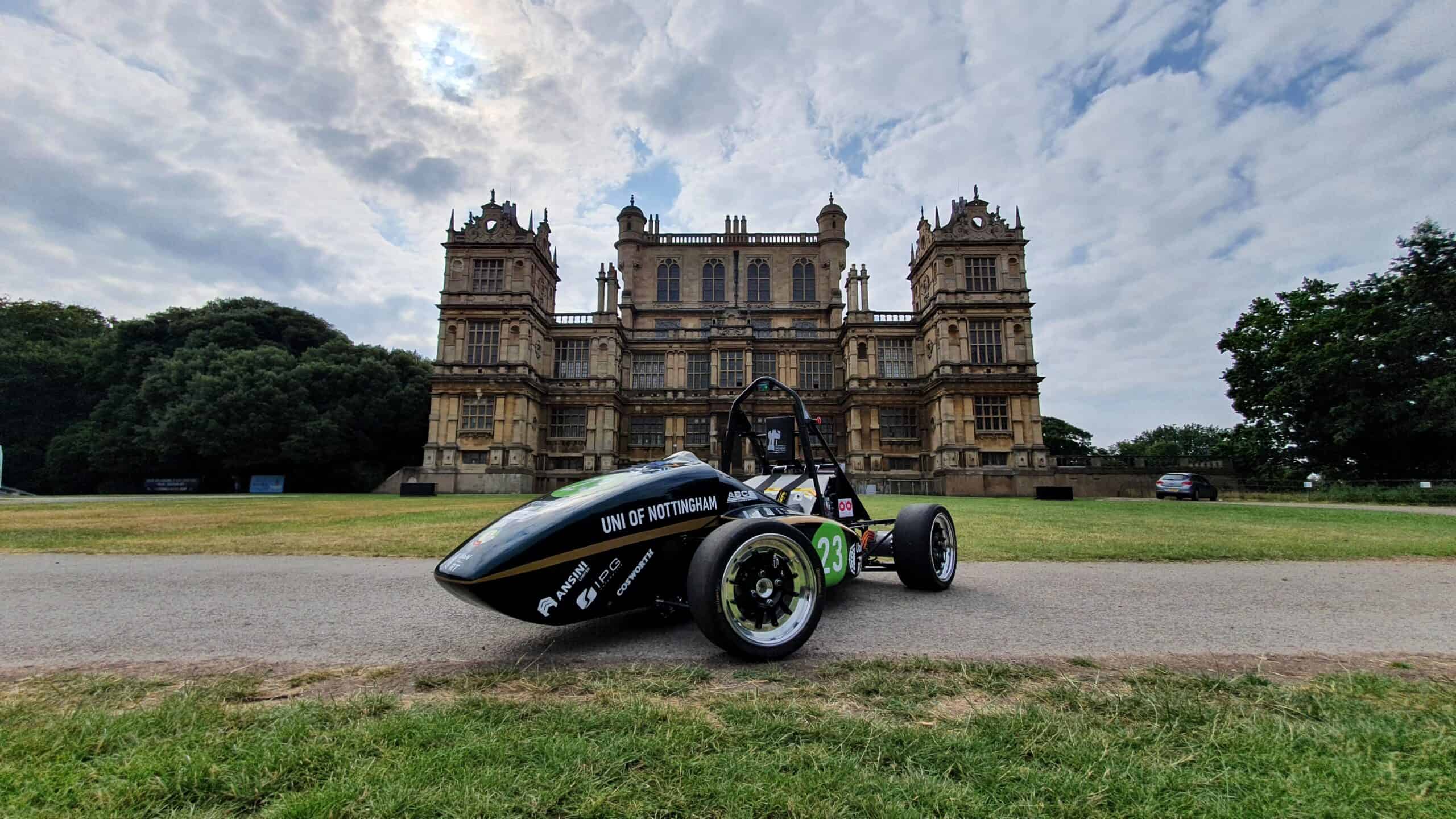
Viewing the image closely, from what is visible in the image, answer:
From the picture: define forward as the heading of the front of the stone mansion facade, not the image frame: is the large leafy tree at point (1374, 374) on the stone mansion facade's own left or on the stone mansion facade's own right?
on the stone mansion facade's own left

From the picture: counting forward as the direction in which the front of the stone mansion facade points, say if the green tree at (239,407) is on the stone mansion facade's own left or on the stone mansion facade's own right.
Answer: on the stone mansion facade's own right

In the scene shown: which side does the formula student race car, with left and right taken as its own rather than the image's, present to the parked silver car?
back

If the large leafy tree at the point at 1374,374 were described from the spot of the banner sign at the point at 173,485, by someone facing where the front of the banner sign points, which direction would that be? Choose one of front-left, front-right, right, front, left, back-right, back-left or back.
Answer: front-left

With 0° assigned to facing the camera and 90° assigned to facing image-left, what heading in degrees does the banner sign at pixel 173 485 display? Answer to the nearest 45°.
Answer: approximately 0°

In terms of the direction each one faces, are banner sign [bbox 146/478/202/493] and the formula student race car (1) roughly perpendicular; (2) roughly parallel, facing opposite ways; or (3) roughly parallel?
roughly perpendicular

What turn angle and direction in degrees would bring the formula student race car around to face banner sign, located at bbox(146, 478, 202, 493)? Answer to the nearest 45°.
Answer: approximately 90° to its right

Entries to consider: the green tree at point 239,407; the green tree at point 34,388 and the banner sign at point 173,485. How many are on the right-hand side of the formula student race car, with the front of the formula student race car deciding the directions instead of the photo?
3

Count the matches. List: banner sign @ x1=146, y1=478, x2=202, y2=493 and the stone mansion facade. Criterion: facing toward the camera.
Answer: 2

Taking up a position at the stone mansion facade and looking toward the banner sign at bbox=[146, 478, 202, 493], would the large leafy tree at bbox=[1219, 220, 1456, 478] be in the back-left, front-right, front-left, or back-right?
back-left

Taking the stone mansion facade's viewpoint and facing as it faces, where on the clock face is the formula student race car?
The formula student race car is roughly at 12 o'clock from the stone mansion facade.

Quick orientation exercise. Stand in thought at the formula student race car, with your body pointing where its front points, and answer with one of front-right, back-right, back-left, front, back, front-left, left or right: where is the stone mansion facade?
back-right

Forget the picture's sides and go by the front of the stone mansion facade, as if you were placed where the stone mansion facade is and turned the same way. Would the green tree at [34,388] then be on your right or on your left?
on your right

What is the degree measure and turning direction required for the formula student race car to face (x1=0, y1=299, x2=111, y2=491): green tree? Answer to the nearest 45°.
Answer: approximately 90° to its right

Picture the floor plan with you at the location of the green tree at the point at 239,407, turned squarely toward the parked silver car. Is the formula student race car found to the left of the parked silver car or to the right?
right
